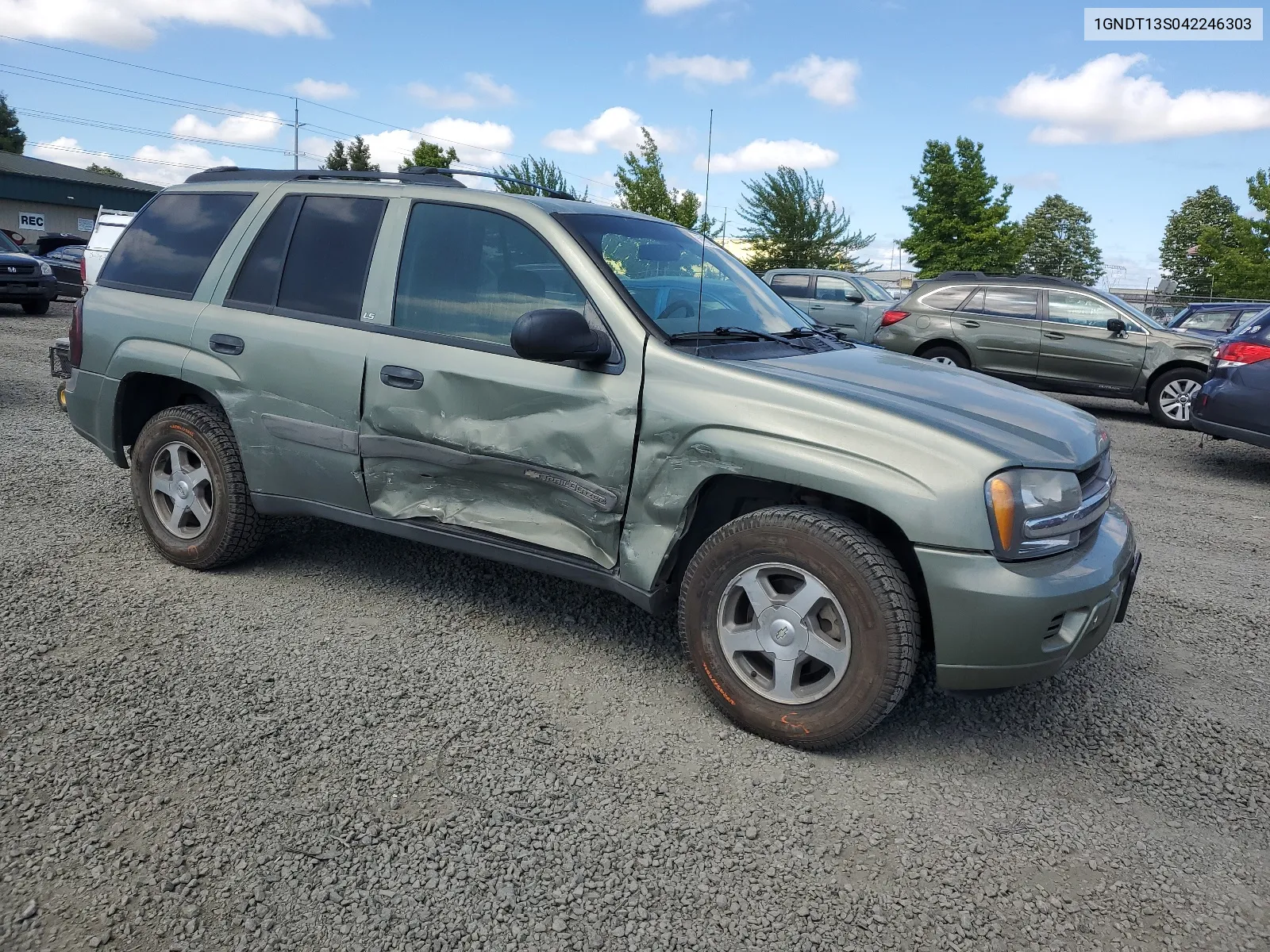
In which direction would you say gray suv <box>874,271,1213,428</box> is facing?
to the viewer's right

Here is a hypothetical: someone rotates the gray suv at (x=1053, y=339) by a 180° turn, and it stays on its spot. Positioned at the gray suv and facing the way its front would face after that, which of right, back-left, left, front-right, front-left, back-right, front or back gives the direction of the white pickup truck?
front

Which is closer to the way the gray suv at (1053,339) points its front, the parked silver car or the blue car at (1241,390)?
the blue car

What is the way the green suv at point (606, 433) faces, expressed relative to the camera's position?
facing the viewer and to the right of the viewer

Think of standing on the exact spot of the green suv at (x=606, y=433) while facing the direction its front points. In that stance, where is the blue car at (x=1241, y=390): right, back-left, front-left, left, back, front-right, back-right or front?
left
